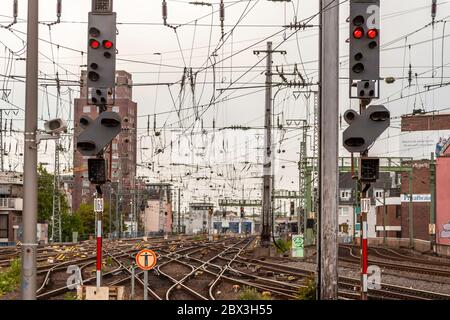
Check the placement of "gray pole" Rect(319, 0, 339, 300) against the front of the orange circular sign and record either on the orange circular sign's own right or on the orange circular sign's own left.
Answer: on the orange circular sign's own left

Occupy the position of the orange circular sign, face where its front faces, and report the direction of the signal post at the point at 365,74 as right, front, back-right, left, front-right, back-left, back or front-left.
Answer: front-left

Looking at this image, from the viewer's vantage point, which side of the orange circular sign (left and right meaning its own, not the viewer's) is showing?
front

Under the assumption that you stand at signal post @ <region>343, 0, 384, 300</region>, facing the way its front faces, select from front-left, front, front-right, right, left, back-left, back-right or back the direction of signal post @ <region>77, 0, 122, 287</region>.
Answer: right
